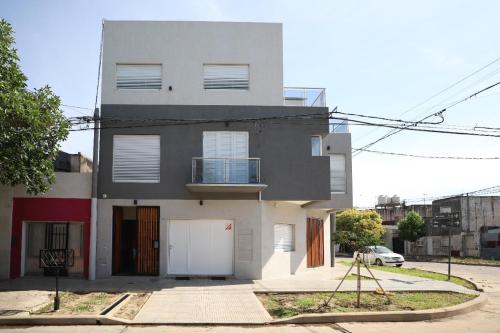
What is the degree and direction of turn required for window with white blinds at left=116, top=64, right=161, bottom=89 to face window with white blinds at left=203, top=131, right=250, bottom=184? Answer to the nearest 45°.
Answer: approximately 90° to its left

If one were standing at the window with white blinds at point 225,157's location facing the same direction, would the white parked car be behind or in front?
behind

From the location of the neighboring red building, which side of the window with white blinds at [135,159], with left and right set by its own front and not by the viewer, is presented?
right

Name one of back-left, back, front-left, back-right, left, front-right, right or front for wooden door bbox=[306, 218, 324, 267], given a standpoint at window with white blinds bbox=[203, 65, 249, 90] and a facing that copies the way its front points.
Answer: back-left

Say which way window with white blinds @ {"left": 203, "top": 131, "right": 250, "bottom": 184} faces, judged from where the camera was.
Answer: facing the viewer

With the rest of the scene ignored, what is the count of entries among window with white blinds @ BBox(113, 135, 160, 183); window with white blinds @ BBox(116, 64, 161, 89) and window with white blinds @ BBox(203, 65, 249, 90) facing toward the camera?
3

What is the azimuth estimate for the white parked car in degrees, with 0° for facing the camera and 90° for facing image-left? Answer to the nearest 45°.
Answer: approximately 315°

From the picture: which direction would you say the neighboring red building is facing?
toward the camera

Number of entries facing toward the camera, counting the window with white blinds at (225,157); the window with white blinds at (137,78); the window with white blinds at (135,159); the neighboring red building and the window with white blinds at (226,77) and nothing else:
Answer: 5
